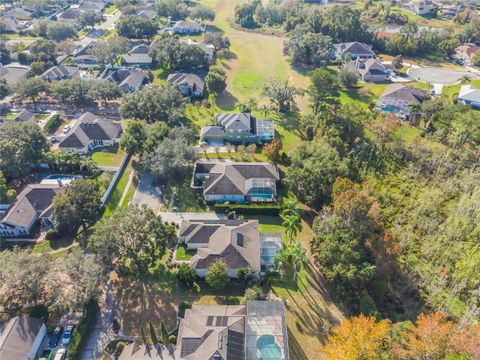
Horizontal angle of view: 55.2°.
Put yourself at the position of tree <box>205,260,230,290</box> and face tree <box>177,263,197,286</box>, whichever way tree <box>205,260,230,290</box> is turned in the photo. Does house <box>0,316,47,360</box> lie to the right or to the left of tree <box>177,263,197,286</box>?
left

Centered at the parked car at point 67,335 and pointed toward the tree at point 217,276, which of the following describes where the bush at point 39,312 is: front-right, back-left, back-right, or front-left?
back-left

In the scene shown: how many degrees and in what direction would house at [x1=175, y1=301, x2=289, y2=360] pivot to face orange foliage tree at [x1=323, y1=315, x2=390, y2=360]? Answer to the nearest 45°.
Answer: approximately 180°

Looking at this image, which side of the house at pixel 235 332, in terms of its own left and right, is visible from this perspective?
left

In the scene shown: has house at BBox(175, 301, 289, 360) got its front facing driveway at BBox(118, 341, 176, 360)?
yes

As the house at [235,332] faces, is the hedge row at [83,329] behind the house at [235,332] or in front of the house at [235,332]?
in front

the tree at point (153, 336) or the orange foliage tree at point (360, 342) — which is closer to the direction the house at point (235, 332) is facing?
the tree

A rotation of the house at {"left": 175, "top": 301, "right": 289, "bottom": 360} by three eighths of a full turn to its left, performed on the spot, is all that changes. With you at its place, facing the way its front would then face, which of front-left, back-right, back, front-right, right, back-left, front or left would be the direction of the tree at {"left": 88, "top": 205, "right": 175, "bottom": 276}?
back

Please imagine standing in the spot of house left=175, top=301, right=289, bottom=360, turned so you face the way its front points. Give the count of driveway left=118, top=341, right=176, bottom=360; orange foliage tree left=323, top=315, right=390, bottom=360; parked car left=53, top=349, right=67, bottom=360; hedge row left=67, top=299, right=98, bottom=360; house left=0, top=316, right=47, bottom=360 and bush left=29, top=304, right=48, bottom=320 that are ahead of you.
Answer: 5

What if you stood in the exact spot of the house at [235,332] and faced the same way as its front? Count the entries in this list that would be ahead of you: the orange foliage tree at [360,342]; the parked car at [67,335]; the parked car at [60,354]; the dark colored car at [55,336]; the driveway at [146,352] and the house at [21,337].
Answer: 5

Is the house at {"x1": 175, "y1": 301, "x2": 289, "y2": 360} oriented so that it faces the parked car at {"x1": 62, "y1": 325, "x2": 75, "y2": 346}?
yes

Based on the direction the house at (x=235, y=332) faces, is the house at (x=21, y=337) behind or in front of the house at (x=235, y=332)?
in front

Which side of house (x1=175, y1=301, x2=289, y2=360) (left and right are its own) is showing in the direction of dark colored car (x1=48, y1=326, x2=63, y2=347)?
front

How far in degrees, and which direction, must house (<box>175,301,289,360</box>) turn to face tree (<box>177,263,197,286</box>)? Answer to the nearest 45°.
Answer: approximately 45° to its right

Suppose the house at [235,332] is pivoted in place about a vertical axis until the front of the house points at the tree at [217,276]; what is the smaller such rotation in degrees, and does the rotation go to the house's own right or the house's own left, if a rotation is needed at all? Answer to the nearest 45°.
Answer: approximately 90° to the house's own right

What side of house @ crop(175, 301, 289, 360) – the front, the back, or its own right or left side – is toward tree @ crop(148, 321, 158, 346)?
front
